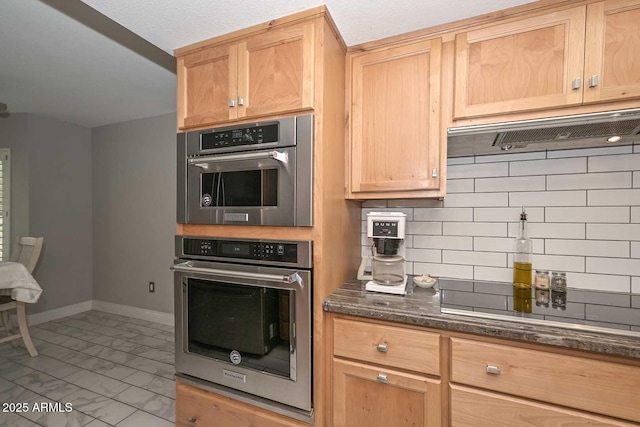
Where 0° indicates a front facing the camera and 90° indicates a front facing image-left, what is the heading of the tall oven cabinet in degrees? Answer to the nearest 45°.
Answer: approximately 45°

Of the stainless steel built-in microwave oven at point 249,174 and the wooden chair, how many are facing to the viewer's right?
0

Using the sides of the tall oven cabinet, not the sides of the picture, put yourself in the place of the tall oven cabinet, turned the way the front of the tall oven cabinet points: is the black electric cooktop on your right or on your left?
on your left

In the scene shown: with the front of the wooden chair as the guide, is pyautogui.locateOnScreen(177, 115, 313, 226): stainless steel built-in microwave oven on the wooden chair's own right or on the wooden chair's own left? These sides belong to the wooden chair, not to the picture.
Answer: on the wooden chair's own left

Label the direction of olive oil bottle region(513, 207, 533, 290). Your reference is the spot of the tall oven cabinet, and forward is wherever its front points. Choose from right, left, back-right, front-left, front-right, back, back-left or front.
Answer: back-left

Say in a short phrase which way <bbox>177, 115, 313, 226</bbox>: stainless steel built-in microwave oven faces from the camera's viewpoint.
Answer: facing the viewer and to the left of the viewer

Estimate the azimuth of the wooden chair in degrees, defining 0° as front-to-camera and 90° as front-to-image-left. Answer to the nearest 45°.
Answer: approximately 45°

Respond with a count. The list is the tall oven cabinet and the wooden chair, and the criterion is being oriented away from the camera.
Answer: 0

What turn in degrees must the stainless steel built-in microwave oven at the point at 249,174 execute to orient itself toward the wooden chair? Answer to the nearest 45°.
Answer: approximately 90° to its right

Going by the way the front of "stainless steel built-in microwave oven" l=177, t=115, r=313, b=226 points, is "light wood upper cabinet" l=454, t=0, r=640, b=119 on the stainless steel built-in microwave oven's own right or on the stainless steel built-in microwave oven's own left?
on the stainless steel built-in microwave oven's own left

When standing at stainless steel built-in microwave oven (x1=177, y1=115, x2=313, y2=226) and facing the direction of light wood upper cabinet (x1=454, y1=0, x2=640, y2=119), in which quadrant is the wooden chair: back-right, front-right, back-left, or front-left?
back-left
